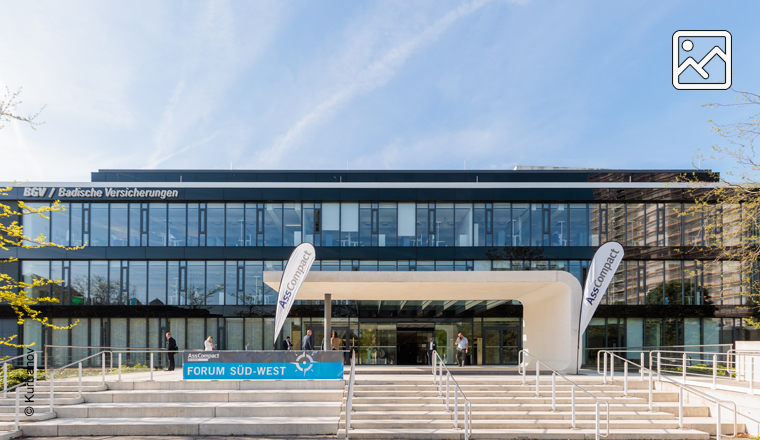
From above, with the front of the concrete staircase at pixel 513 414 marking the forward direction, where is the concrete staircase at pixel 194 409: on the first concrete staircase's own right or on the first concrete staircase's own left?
on the first concrete staircase's own right

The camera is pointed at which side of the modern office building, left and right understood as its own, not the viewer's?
front

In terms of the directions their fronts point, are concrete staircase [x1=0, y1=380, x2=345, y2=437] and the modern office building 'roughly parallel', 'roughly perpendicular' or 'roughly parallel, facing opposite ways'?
roughly parallel

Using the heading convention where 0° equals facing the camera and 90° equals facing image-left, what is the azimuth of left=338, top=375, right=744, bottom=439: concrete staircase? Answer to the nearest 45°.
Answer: approximately 0°

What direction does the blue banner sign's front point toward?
toward the camera

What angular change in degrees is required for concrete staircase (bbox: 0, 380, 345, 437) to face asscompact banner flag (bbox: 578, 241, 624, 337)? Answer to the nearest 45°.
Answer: approximately 90° to its left

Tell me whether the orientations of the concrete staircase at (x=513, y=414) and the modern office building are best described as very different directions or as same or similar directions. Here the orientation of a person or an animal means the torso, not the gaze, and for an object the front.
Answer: same or similar directions

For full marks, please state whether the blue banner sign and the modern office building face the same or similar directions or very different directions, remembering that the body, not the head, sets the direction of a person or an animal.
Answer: same or similar directions

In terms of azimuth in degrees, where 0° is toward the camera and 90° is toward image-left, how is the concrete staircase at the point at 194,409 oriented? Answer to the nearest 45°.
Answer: approximately 0°
